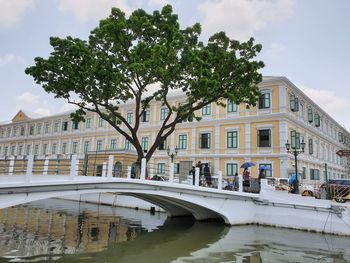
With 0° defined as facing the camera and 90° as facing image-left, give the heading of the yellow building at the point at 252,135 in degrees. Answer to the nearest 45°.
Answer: approximately 45°

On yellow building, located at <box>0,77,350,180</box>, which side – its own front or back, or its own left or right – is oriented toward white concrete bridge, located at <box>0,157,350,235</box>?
front

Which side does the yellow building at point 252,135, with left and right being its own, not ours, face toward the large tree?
front
